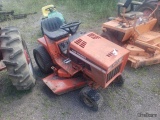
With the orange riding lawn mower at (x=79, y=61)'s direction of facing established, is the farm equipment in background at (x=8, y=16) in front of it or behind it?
behind

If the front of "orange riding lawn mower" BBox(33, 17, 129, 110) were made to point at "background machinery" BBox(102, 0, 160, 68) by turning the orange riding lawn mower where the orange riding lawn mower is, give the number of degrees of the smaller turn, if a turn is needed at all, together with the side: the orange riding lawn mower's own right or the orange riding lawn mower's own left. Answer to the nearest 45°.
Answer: approximately 90° to the orange riding lawn mower's own left

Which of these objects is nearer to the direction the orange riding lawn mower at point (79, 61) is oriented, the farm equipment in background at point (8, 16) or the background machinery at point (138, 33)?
the background machinery

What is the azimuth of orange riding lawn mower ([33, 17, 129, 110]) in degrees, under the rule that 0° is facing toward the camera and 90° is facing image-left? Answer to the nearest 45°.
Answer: approximately 315°
